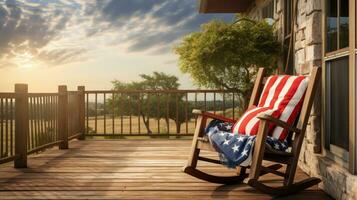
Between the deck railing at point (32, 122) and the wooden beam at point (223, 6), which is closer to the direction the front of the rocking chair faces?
the deck railing

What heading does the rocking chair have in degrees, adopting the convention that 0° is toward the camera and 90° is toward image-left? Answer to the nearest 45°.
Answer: approximately 45°

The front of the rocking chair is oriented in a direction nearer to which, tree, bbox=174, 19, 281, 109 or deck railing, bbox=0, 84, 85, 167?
the deck railing

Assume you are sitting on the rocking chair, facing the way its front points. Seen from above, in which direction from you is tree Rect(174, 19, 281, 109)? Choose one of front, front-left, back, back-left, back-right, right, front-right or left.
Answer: back-right

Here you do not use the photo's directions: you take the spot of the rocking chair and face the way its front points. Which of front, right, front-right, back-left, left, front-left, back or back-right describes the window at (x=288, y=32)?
back-right
